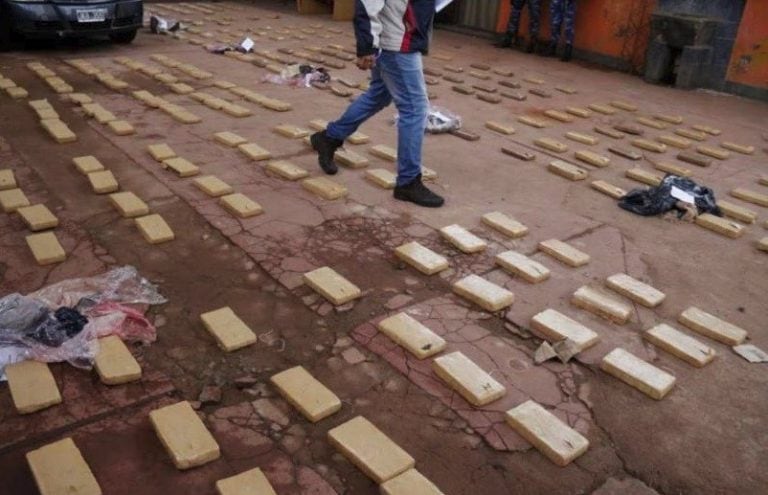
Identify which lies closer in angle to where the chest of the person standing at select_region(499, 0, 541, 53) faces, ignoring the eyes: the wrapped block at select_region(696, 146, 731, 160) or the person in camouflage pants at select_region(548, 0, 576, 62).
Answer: the wrapped block

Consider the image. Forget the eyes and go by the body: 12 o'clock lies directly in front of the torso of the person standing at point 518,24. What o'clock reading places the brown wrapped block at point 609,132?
The brown wrapped block is roughly at 10 o'clock from the person standing.

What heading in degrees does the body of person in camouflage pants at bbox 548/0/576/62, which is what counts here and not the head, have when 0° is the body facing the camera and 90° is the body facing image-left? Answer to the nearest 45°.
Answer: approximately 45°
